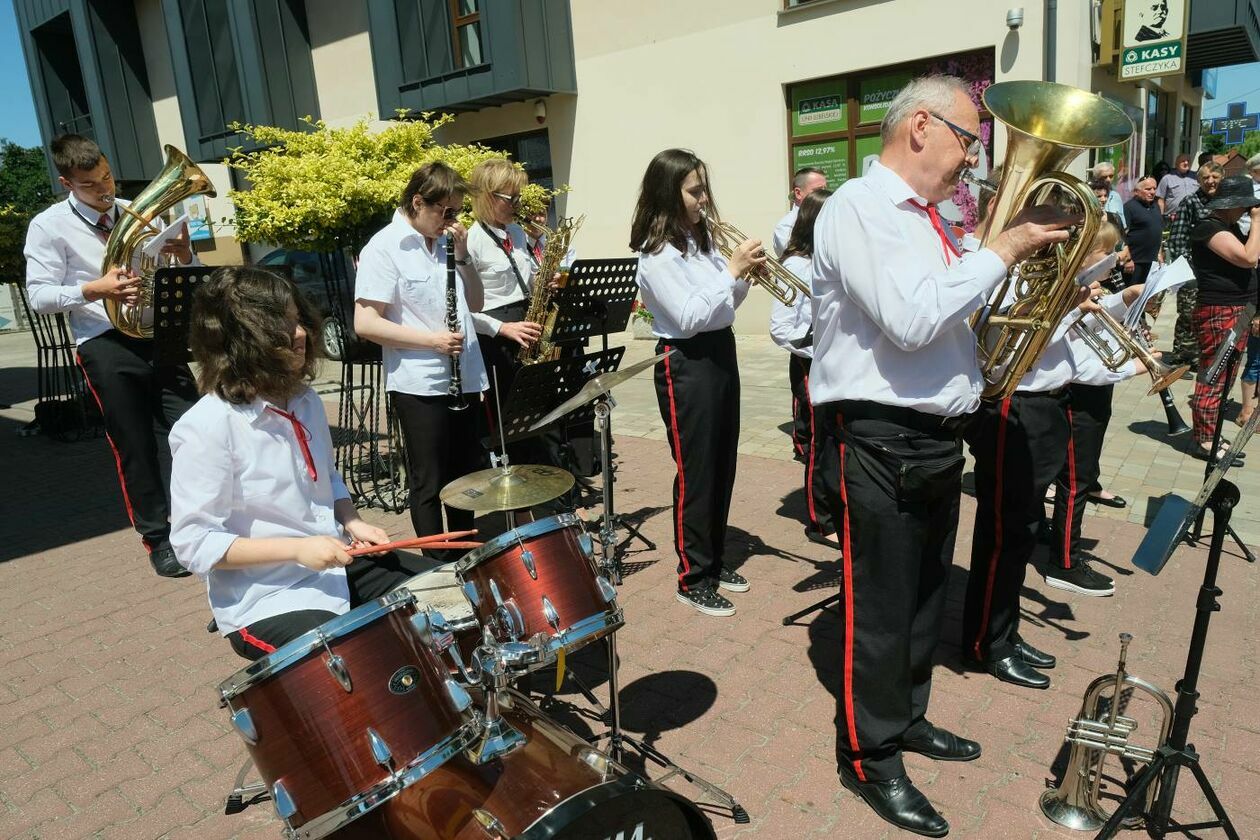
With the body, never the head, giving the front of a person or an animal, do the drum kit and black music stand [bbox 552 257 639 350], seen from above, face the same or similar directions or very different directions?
very different directions

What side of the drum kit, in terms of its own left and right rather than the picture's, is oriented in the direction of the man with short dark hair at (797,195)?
left

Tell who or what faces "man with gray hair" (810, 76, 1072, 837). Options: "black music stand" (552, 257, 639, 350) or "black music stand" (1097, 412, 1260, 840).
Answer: "black music stand" (1097, 412, 1260, 840)

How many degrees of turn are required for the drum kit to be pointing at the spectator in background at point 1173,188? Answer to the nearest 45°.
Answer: approximately 90° to its left

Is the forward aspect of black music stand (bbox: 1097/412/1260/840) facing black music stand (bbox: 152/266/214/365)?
yes

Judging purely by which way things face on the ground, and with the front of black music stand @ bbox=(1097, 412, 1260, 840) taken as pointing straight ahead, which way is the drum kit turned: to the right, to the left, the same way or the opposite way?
the opposite way

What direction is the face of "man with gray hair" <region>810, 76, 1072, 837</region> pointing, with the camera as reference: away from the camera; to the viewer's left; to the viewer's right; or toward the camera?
to the viewer's right

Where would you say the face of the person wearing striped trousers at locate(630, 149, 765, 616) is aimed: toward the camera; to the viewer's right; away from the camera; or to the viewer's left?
to the viewer's right

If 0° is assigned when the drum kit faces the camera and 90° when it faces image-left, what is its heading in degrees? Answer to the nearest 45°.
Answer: approximately 315°

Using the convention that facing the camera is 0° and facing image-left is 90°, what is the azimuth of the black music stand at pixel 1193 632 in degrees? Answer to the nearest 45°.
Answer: approximately 90°
